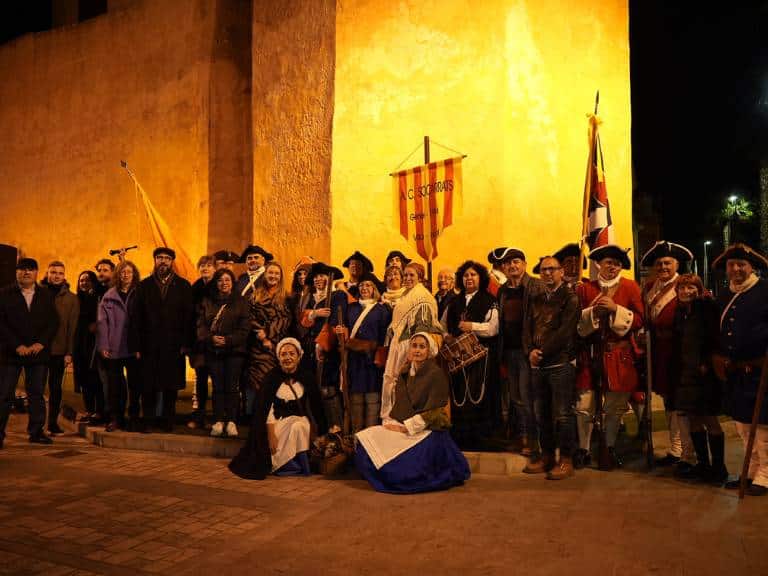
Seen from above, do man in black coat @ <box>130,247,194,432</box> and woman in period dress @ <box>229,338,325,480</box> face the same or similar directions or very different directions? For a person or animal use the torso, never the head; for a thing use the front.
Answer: same or similar directions

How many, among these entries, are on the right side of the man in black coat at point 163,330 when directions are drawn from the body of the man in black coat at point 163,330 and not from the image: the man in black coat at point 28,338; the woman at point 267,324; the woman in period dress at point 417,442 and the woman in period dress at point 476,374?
1

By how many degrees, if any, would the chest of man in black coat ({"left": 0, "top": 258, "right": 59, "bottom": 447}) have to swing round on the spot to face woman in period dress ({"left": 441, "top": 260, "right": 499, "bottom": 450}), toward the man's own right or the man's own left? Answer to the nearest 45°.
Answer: approximately 45° to the man's own left

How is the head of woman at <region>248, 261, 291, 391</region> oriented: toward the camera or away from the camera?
toward the camera

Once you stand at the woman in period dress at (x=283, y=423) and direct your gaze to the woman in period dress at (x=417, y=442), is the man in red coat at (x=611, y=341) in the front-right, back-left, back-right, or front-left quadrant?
front-left

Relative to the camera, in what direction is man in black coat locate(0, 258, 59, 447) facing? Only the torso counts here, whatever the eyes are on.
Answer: toward the camera

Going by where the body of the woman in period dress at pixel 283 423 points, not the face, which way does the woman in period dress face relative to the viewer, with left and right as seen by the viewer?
facing the viewer

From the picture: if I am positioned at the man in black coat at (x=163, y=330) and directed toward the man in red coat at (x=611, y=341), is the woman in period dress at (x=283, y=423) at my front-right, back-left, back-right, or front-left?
front-right

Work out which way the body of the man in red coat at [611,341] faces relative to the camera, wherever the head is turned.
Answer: toward the camera

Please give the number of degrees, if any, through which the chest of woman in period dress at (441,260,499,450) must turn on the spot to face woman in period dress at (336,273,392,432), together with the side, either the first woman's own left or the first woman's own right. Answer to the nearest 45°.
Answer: approximately 90° to the first woman's own right

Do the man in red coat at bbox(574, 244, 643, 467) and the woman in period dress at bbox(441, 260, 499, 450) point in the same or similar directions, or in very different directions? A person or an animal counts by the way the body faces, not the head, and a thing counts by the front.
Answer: same or similar directions
